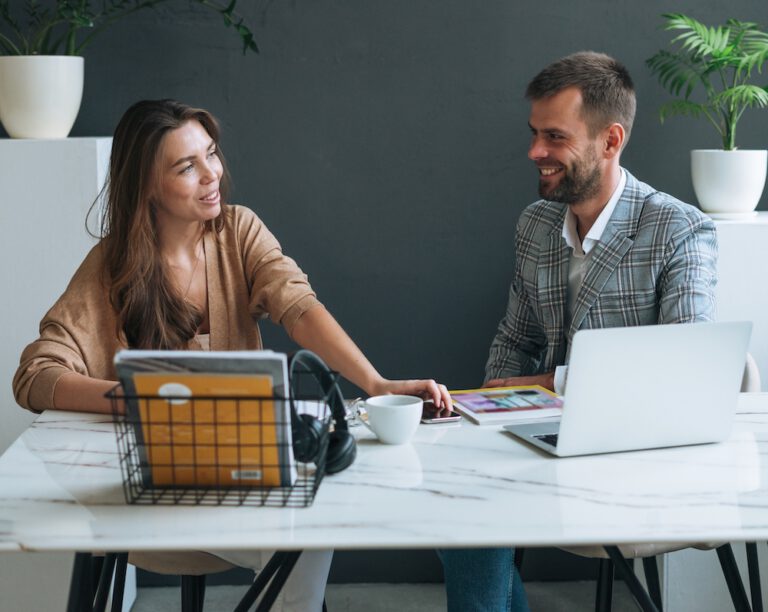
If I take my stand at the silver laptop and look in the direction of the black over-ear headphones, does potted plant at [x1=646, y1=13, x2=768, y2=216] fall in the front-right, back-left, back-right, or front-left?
back-right

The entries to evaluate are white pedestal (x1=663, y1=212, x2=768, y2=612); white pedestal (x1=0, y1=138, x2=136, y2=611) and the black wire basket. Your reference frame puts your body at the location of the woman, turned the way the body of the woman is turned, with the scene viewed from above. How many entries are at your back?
1

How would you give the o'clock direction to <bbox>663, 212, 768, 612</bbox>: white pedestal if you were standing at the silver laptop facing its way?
The white pedestal is roughly at 2 o'clock from the silver laptop.

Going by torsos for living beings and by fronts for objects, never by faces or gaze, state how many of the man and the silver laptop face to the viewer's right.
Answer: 0

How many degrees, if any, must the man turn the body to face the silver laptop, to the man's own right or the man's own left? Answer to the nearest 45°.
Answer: approximately 45° to the man's own left

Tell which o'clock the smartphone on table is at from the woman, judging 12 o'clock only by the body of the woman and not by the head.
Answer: The smartphone on table is roughly at 12 o'clock from the woman.

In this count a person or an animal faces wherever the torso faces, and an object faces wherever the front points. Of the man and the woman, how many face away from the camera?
0

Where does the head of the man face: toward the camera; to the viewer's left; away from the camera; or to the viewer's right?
to the viewer's left

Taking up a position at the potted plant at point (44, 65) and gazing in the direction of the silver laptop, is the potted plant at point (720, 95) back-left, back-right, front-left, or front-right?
front-left

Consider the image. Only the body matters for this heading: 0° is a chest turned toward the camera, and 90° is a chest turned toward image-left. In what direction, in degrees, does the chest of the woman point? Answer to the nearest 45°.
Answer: approximately 315°

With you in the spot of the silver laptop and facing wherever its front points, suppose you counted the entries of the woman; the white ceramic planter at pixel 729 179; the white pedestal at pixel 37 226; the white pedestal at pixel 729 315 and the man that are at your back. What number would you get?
0

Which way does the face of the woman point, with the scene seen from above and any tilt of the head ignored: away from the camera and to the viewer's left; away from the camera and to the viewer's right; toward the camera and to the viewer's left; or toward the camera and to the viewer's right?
toward the camera and to the viewer's right

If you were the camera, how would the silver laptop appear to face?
facing away from the viewer and to the left of the viewer
